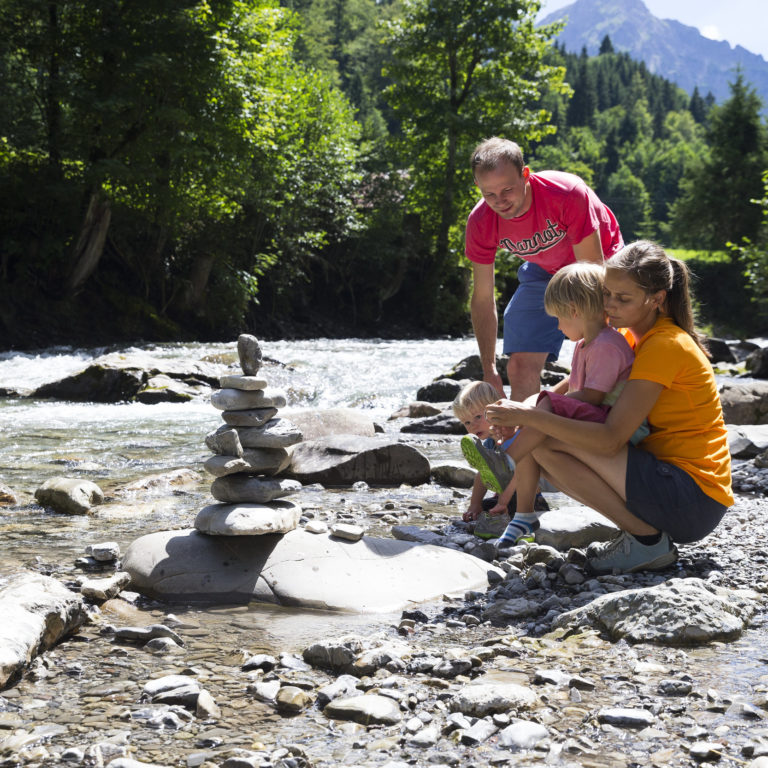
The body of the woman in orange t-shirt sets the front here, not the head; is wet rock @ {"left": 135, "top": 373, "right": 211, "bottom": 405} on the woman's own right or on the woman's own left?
on the woman's own right

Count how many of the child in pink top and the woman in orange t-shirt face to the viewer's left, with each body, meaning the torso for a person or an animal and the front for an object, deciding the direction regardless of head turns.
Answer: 2

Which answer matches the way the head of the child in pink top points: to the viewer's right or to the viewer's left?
to the viewer's left

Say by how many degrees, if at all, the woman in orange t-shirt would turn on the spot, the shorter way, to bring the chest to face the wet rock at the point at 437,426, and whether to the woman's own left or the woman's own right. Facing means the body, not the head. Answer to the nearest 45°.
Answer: approximately 90° to the woman's own right

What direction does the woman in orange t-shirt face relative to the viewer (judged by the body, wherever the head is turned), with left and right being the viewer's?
facing to the left of the viewer

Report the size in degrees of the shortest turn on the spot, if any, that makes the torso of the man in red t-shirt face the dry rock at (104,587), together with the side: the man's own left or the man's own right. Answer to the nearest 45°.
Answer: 0° — they already face it

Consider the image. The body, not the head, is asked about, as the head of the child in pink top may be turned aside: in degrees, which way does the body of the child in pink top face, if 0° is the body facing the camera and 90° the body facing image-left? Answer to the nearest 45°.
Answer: approximately 90°

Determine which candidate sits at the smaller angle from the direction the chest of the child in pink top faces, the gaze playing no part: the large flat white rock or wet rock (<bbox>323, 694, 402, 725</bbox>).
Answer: the large flat white rock
